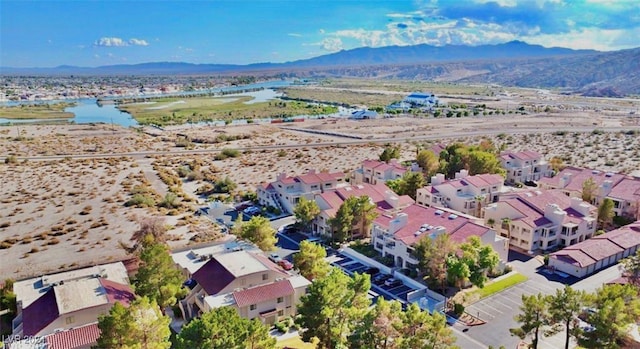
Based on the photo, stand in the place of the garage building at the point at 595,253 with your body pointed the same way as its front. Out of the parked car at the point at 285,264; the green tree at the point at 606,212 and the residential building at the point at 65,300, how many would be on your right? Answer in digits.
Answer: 2

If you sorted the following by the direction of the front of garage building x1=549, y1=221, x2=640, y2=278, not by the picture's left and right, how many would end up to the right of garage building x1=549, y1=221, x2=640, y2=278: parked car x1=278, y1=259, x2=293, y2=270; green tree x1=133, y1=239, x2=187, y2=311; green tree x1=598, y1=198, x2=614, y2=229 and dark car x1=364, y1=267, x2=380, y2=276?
3

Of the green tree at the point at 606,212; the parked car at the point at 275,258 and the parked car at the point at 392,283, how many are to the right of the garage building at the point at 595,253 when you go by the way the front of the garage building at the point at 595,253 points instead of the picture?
2

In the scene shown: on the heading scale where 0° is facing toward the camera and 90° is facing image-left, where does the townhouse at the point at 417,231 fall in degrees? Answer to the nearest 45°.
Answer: approximately 45°

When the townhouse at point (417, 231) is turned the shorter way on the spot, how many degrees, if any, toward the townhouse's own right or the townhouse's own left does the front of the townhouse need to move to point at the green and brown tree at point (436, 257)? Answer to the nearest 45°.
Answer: approximately 45° to the townhouse's own left

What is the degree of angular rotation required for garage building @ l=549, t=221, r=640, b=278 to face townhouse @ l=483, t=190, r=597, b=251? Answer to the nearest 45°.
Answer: approximately 180°

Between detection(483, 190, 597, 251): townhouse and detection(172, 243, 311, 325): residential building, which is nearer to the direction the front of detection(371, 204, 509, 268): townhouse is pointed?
the residential building

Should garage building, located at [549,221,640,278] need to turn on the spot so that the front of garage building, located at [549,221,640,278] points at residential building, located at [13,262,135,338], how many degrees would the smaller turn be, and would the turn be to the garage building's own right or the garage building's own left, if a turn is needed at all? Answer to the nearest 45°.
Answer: approximately 90° to the garage building's own right

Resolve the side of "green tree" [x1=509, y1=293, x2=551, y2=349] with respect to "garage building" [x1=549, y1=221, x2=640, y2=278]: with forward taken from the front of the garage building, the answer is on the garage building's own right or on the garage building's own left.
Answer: on the garage building's own right
